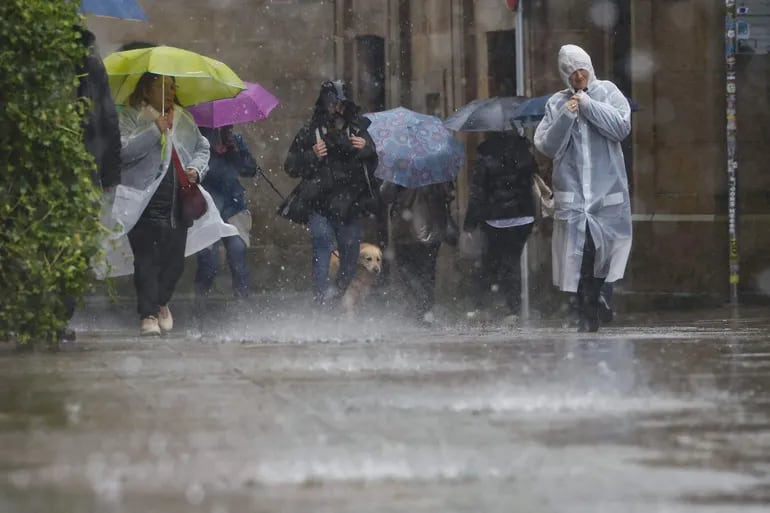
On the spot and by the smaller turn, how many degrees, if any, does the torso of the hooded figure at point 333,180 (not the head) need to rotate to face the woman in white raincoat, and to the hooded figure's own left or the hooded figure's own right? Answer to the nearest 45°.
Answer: approximately 45° to the hooded figure's own right

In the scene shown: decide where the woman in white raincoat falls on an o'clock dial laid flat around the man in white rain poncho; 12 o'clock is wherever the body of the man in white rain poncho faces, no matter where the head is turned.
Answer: The woman in white raincoat is roughly at 3 o'clock from the man in white rain poncho.

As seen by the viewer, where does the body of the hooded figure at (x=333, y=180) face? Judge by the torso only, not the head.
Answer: toward the camera

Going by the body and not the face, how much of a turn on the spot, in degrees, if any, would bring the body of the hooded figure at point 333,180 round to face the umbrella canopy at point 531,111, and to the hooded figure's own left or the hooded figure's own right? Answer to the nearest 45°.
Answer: approximately 135° to the hooded figure's own left

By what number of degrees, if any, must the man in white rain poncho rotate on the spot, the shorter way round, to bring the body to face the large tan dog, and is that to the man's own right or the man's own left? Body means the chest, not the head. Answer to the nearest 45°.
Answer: approximately 135° to the man's own right

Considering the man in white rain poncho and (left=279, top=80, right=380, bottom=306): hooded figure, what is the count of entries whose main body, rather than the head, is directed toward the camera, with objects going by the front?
2

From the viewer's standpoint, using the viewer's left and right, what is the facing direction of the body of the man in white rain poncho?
facing the viewer

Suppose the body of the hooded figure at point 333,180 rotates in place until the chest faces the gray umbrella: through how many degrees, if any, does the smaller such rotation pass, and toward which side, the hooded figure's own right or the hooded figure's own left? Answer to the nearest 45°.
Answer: approximately 135° to the hooded figure's own left

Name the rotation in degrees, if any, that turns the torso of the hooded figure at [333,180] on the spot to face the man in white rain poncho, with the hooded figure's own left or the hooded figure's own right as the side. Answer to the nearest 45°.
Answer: approximately 45° to the hooded figure's own left

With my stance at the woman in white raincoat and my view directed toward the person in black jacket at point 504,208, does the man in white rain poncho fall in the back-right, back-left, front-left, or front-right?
front-right
